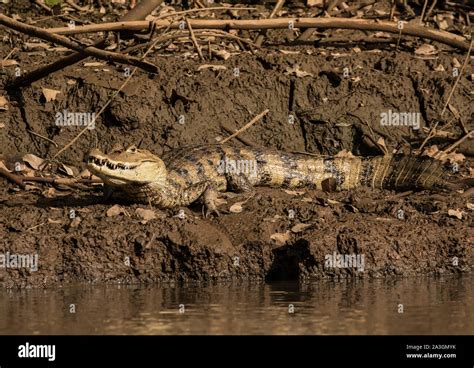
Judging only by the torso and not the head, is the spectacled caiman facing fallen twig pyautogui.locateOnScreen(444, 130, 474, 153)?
no

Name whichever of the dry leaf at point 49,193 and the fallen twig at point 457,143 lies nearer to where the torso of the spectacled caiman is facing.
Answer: the dry leaf

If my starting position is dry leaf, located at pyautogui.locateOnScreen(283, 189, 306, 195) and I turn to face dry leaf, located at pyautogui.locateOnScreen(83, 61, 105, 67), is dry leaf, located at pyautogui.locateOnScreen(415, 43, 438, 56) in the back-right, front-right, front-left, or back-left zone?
back-right

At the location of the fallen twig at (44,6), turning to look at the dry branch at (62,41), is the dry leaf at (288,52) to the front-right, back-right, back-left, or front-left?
front-left

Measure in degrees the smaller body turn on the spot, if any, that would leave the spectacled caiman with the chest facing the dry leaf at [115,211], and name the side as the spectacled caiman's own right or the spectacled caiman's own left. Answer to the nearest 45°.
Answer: approximately 45° to the spectacled caiman's own left

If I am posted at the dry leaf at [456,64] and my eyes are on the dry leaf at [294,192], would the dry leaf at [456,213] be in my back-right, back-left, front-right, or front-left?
front-left

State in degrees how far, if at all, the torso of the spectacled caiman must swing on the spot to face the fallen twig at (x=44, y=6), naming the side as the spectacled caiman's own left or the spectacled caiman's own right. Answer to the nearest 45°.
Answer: approximately 45° to the spectacled caiman's own right

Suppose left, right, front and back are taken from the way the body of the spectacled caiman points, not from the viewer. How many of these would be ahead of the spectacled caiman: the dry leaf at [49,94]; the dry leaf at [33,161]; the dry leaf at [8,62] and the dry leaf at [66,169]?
4

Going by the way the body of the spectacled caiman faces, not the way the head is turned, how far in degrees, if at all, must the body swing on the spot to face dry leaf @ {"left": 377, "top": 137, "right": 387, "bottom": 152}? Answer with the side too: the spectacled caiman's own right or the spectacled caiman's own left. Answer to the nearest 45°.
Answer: approximately 135° to the spectacled caiman's own right

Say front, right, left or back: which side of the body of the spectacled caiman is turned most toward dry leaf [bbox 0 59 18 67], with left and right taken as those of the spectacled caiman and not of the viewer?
front

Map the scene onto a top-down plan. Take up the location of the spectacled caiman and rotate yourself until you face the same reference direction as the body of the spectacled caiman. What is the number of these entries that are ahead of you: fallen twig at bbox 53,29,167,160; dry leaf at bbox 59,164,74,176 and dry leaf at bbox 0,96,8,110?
3

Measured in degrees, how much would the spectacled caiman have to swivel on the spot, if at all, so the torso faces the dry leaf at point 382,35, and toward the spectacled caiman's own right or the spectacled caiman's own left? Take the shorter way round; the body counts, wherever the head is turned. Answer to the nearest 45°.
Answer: approximately 135° to the spectacled caiman's own right

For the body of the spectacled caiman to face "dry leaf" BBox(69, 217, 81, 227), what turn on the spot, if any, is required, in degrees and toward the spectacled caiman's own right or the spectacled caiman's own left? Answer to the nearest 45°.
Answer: approximately 45° to the spectacled caiman's own left

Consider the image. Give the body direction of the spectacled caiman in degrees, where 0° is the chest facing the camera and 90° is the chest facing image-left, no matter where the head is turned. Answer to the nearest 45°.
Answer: approximately 90°

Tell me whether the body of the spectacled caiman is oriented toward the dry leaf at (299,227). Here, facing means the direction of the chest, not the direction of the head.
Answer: no

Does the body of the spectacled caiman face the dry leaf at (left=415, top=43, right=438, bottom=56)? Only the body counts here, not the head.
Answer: no

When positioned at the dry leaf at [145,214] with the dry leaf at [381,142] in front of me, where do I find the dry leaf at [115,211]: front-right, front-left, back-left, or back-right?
back-left
